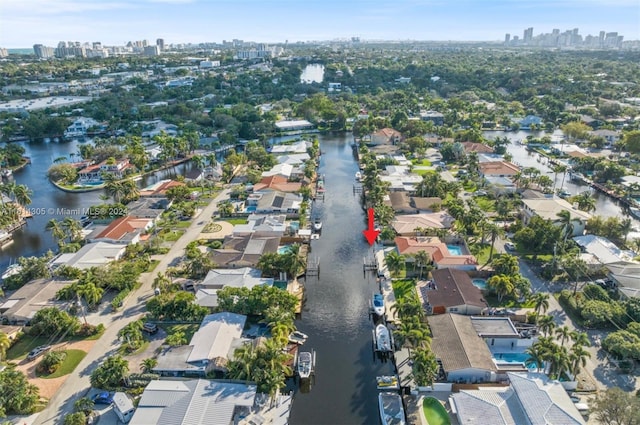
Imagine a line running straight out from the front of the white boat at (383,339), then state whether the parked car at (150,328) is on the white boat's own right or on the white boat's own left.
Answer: on the white boat's own left

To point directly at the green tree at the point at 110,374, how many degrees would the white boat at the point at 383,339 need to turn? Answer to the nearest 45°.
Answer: approximately 135° to its left

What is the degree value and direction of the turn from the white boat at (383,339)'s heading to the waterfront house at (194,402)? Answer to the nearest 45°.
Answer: approximately 135° to its left

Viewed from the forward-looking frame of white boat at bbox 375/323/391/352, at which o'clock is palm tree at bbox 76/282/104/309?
The palm tree is roughly at 9 o'clock from the white boat.

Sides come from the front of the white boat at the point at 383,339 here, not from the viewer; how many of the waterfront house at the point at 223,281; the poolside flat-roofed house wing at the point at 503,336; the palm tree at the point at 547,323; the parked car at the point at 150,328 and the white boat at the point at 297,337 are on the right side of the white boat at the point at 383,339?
2

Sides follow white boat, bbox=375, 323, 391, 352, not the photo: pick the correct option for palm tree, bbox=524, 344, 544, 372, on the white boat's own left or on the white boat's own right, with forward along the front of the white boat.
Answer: on the white boat's own right

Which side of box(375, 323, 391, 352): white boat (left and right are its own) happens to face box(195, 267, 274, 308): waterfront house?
left

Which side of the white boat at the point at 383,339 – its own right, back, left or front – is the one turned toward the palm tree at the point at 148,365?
left

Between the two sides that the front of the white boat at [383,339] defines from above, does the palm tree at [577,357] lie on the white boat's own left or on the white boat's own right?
on the white boat's own right

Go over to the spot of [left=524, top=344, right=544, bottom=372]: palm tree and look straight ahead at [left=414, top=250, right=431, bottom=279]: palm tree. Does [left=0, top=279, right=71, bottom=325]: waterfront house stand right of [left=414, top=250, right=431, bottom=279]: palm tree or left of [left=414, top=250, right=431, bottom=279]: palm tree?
left

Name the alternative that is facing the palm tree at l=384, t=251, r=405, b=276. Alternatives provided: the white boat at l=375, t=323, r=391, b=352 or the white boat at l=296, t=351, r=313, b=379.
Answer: the white boat at l=375, t=323, r=391, b=352

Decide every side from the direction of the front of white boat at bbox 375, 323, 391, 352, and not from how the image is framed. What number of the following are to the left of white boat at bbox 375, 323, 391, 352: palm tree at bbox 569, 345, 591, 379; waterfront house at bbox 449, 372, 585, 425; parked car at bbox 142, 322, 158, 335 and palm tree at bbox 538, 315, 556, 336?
1

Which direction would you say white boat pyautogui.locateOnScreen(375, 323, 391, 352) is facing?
away from the camera
